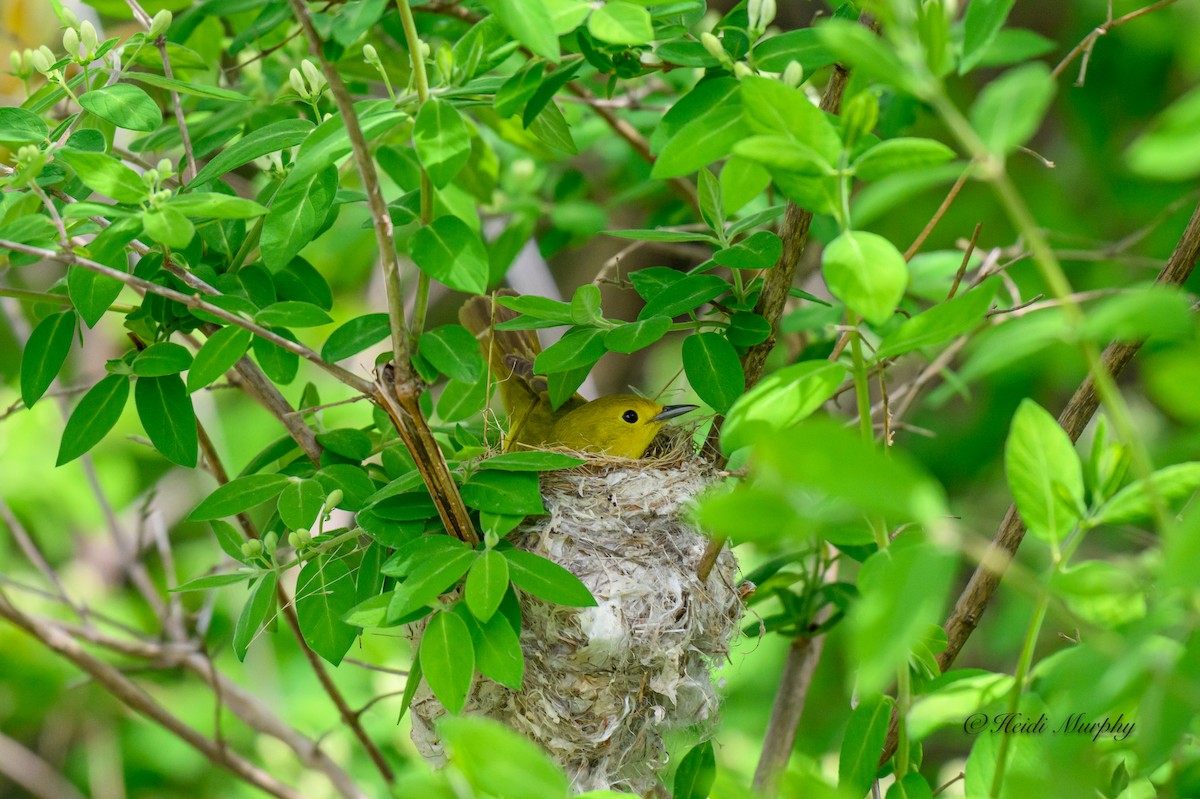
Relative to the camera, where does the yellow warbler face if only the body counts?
to the viewer's right
